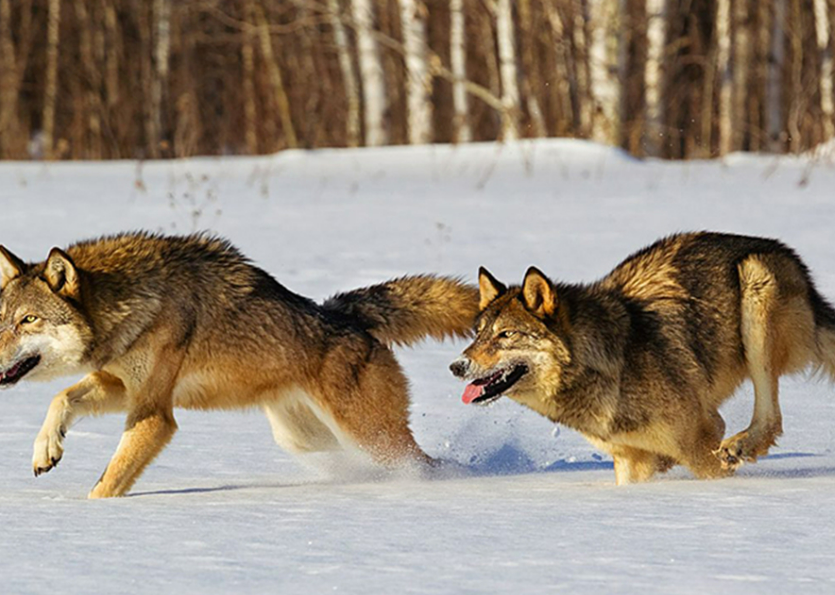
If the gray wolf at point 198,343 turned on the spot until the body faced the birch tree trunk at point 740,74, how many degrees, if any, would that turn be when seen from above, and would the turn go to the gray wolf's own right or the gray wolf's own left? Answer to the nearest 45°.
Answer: approximately 135° to the gray wolf's own right

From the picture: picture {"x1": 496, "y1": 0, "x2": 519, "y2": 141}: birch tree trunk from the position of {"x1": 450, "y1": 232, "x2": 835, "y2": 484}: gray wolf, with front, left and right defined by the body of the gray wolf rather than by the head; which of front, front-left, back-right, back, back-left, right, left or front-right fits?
right

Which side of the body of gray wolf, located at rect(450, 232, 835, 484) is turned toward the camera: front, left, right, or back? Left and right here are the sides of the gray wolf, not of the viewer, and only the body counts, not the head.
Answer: left

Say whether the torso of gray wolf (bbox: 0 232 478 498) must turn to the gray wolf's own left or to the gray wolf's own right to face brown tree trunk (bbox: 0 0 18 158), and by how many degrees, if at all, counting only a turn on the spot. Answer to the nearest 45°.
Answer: approximately 90° to the gray wolf's own right

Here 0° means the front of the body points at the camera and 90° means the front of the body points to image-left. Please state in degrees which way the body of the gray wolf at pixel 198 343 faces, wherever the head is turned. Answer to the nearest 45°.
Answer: approximately 90°

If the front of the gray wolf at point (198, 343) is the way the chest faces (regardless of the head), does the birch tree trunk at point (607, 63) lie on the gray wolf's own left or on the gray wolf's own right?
on the gray wolf's own right

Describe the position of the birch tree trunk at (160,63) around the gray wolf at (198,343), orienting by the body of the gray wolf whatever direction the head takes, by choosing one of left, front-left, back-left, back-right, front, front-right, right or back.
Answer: right

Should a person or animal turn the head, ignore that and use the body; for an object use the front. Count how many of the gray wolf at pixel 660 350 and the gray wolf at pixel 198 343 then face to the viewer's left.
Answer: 2

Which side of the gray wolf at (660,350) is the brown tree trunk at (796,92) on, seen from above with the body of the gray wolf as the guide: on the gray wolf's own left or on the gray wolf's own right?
on the gray wolf's own right

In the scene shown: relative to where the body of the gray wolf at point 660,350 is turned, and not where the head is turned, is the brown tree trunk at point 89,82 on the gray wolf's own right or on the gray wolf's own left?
on the gray wolf's own right
